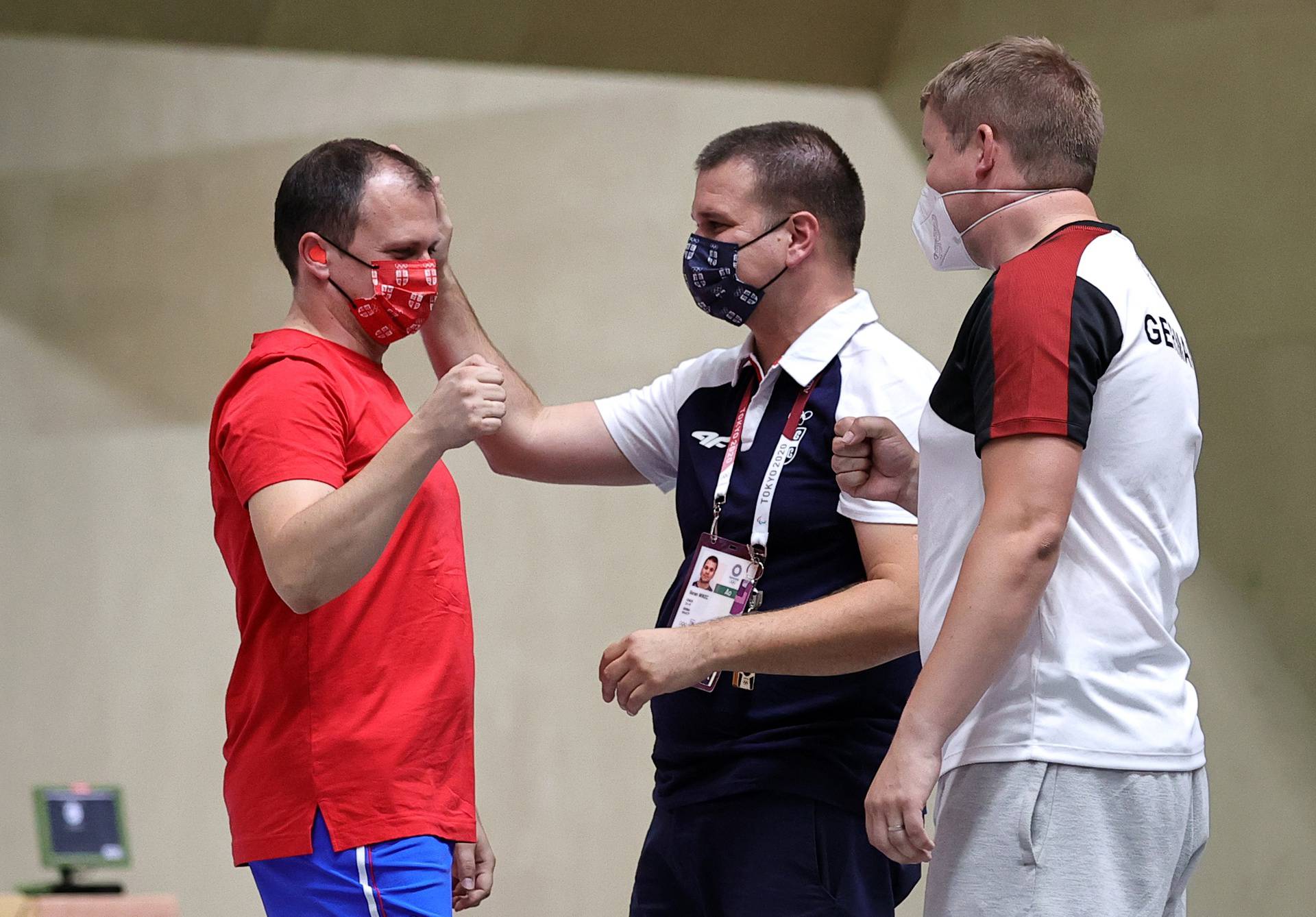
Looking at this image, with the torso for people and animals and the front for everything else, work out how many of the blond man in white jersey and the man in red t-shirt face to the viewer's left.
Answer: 1

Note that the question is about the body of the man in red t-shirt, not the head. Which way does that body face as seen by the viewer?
to the viewer's right

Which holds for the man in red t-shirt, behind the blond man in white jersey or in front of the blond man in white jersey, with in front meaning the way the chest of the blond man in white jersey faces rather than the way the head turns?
in front

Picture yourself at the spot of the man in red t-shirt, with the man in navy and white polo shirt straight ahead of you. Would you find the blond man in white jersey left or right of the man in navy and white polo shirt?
right

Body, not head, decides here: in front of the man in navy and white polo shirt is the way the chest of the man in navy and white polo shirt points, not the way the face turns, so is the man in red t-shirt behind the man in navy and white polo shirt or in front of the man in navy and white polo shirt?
in front

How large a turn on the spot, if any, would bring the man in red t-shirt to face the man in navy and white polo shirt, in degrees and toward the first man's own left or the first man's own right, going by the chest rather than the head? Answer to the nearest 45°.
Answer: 0° — they already face them

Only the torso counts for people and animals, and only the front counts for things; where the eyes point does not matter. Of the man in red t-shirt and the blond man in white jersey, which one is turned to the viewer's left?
the blond man in white jersey

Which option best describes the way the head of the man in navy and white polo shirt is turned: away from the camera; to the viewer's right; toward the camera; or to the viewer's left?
to the viewer's left

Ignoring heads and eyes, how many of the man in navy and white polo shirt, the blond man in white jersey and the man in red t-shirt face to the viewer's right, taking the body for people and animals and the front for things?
1

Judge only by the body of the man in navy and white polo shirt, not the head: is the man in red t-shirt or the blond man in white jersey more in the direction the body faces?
the man in red t-shirt

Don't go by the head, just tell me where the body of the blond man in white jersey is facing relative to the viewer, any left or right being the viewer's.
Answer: facing to the left of the viewer

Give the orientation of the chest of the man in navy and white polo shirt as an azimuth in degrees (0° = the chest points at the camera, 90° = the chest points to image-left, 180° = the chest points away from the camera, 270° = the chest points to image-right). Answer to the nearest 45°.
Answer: approximately 45°

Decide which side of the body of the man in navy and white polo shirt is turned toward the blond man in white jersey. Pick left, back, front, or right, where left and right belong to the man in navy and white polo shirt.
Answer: left
